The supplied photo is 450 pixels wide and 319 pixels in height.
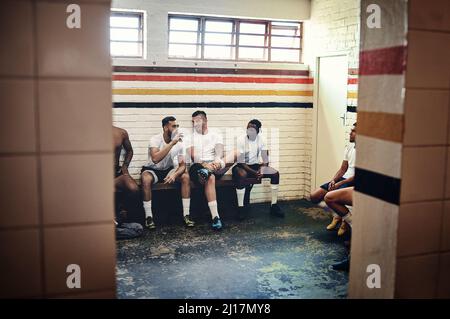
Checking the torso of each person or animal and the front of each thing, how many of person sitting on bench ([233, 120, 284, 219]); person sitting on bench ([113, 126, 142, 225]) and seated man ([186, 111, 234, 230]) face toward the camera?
3

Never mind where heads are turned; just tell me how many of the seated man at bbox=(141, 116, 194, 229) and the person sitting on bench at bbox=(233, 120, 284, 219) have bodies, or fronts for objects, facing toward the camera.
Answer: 2

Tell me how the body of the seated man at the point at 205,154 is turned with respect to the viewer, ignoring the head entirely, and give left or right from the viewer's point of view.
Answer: facing the viewer

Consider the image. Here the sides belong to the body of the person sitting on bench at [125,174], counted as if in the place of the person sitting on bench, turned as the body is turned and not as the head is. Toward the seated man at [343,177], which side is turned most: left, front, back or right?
left

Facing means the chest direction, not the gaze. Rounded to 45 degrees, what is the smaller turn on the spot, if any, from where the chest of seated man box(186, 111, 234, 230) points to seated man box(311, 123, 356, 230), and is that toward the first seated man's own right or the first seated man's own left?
approximately 45° to the first seated man's own left

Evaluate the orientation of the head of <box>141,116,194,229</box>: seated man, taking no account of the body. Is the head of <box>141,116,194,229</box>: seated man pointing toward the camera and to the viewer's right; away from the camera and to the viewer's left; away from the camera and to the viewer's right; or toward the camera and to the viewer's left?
toward the camera and to the viewer's right

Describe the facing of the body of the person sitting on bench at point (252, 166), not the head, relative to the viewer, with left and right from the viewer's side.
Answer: facing the viewer

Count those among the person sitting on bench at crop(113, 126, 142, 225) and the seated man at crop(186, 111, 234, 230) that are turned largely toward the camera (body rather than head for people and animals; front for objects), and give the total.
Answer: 2

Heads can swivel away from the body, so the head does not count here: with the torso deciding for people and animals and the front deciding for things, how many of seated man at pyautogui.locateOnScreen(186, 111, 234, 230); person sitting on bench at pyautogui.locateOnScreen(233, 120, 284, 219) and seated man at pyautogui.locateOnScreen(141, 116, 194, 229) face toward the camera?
3

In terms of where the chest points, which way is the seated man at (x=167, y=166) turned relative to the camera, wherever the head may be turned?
toward the camera
